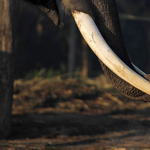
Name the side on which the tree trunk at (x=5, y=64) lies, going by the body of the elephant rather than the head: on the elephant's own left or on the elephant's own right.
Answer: on the elephant's own left

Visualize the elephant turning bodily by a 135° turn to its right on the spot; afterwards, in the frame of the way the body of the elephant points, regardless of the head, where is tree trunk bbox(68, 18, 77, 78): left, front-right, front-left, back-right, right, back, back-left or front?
back-right

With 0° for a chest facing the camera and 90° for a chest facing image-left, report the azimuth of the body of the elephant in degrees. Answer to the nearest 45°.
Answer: approximately 270°
